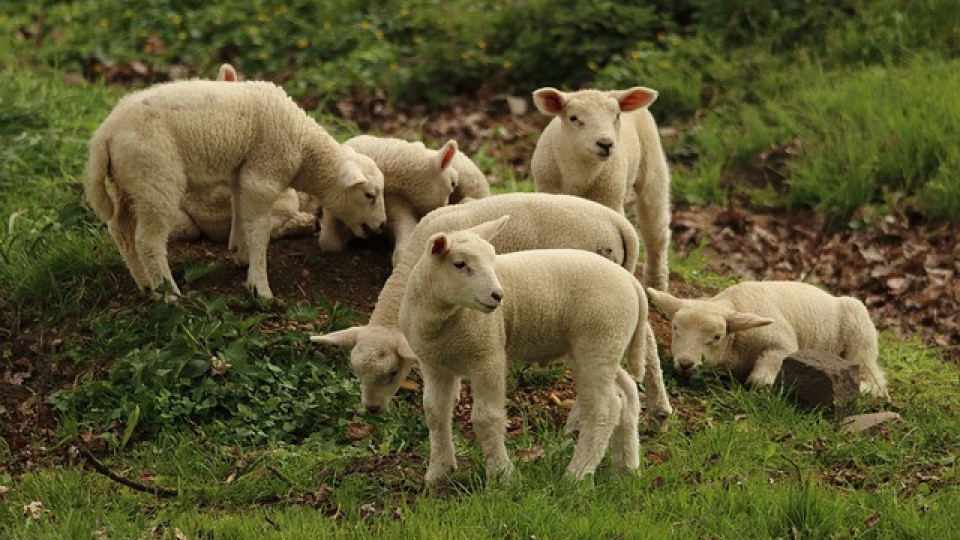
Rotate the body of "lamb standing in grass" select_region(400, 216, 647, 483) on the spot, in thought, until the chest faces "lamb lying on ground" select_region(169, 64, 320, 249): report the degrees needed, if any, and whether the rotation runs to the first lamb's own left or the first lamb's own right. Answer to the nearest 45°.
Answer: approximately 90° to the first lamb's own right

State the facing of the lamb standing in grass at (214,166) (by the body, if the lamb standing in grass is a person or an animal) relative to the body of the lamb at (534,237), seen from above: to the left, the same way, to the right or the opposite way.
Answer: the opposite way

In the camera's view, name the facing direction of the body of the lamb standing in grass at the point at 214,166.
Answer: to the viewer's right

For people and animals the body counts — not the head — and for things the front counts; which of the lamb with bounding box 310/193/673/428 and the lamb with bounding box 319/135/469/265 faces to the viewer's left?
the lamb with bounding box 310/193/673/428

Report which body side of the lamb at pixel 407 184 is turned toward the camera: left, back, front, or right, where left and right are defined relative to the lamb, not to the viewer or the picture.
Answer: right

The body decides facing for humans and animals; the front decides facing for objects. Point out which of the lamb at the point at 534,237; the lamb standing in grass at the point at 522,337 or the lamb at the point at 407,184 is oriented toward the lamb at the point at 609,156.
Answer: the lamb at the point at 407,184

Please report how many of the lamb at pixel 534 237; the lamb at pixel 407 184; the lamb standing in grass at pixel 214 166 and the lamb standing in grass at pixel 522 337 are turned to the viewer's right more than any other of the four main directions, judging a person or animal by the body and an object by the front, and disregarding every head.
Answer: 2

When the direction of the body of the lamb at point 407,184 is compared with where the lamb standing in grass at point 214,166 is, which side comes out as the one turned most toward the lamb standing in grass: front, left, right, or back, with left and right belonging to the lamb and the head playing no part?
back

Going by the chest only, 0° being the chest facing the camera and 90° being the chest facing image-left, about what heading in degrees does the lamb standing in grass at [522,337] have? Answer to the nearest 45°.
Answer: approximately 45°

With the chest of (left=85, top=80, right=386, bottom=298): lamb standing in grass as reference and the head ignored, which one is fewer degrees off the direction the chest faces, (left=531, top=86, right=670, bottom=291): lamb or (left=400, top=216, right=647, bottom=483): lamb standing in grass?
the lamb

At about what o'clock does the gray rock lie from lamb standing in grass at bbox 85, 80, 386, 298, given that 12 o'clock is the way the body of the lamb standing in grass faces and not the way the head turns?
The gray rock is roughly at 1 o'clock from the lamb standing in grass.

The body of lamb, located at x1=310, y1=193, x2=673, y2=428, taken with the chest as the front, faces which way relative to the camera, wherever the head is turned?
to the viewer's left

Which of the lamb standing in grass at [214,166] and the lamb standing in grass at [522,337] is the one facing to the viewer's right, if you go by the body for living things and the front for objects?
the lamb standing in grass at [214,166]
